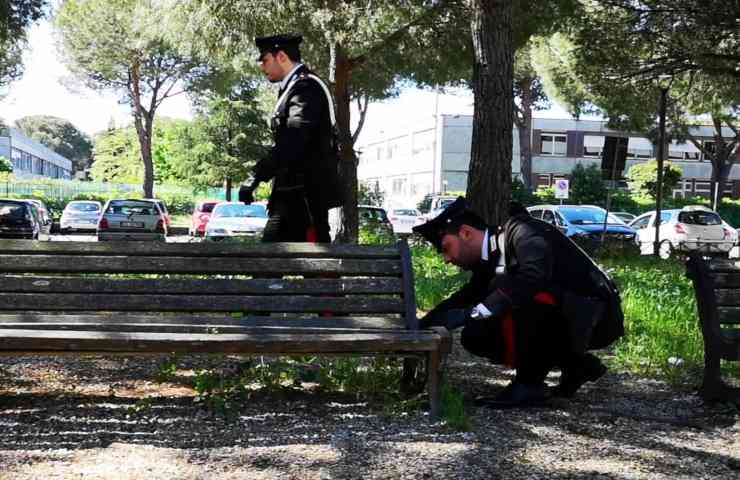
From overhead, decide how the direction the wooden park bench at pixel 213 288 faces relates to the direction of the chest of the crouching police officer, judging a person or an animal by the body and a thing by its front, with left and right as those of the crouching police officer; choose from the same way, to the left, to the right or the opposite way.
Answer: to the left

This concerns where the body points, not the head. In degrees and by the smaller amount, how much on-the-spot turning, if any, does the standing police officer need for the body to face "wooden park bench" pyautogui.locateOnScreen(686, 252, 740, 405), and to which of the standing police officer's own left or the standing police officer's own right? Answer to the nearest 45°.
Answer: approximately 180°

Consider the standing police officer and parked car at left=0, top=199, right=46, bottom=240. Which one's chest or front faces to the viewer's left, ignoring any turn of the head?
the standing police officer

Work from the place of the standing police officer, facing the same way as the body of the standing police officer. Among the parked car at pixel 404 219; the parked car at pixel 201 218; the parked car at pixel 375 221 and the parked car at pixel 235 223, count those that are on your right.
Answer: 4

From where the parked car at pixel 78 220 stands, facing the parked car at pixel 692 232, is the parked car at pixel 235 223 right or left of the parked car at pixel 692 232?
right

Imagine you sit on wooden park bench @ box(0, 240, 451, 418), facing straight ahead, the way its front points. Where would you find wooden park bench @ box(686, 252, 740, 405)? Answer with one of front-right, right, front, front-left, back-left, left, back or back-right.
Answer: left

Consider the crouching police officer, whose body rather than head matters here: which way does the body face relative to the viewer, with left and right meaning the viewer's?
facing to the left of the viewer

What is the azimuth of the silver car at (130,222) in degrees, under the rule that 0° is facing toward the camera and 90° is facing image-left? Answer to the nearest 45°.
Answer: approximately 180°

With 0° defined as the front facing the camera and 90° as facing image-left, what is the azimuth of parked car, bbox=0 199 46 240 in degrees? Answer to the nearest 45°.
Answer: approximately 180°
